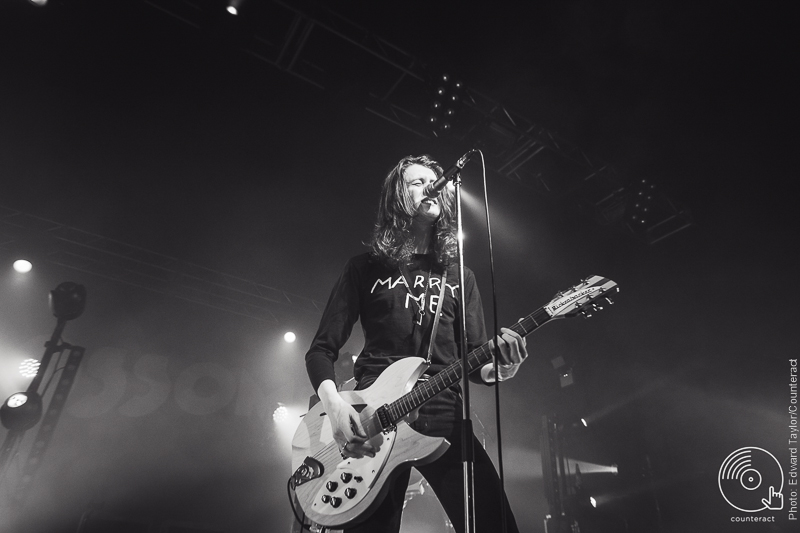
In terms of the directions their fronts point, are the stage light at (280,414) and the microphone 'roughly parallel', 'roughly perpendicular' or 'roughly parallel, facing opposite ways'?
roughly perpendicular

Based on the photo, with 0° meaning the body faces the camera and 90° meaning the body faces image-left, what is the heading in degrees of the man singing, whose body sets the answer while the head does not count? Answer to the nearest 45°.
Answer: approximately 315°

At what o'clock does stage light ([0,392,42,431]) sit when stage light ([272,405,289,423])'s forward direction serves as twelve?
stage light ([0,392,42,431]) is roughly at 2 o'clock from stage light ([272,405,289,423]).

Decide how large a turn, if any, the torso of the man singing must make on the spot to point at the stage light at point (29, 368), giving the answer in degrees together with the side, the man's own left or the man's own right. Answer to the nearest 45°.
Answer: approximately 180°

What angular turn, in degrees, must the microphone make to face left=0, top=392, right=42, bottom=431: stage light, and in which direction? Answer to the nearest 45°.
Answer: approximately 45° to its right

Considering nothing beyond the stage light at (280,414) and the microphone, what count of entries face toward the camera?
1

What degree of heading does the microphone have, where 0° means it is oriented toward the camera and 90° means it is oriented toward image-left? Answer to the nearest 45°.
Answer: approximately 90°

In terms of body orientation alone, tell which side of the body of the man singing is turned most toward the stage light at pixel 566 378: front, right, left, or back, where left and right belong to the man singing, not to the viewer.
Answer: back

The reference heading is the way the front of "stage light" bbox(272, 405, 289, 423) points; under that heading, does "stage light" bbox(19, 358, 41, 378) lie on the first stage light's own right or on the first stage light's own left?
on the first stage light's own right

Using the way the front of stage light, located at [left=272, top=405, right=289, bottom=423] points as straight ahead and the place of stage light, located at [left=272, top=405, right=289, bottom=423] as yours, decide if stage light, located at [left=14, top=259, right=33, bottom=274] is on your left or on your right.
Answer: on your right

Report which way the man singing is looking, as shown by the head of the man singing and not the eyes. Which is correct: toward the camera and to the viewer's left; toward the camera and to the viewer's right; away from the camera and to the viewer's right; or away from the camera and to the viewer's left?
toward the camera and to the viewer's right

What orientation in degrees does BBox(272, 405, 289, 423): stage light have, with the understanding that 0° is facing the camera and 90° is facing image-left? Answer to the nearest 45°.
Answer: approximately 0°
